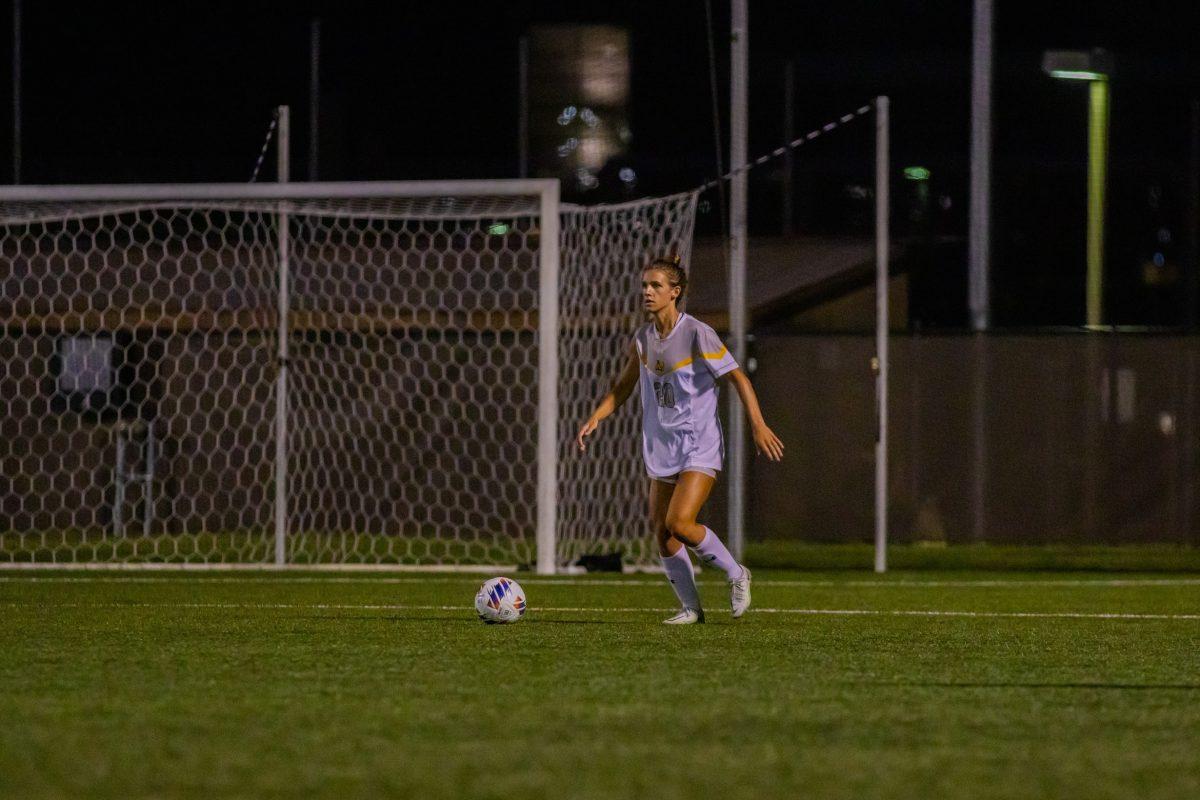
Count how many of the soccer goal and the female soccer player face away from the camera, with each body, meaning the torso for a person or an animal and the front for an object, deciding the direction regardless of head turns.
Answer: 0

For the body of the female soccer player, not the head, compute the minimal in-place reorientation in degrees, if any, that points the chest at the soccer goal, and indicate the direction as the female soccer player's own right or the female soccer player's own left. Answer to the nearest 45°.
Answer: approximately 90° to the female soccer player's own right

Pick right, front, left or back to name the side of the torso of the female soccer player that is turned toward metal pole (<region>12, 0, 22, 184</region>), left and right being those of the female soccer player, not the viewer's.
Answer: right

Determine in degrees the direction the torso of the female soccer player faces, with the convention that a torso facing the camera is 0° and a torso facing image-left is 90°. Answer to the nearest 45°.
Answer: approximately 45°

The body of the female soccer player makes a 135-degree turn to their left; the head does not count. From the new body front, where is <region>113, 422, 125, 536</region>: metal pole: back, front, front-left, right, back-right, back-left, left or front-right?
back-left

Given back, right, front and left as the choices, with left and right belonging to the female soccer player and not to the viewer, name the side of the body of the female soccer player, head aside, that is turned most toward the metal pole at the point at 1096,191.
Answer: back

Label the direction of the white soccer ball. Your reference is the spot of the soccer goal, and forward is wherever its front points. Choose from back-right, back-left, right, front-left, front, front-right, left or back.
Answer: front

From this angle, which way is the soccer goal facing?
toward the camera

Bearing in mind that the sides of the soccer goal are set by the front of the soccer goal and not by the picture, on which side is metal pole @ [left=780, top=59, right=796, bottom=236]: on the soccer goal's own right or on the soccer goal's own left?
on the soccer goal's own left

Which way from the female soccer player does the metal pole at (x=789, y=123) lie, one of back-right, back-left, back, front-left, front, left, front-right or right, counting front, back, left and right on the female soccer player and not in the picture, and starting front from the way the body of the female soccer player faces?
back-right

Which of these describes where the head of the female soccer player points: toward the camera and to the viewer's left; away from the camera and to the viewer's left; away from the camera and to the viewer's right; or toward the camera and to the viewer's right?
toward the camera and to the viewer's left

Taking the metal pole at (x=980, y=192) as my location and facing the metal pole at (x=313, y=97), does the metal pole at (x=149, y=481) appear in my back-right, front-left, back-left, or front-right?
front-left

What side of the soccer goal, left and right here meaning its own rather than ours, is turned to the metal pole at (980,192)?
left

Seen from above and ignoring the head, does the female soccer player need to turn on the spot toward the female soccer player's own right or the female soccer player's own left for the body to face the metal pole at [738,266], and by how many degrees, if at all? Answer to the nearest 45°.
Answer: approximately 135° to the female soccer player's own right

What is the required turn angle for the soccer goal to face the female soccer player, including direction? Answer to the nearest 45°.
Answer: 0° — it already faces them
